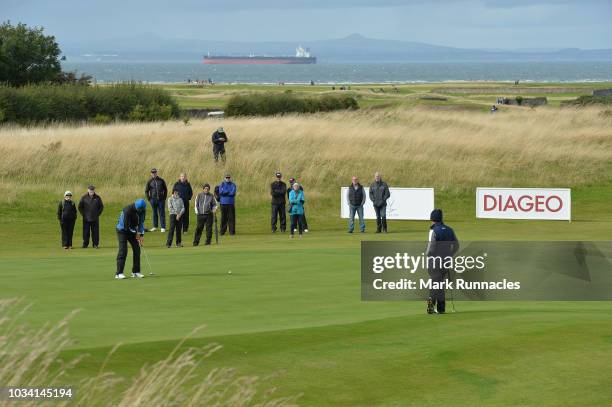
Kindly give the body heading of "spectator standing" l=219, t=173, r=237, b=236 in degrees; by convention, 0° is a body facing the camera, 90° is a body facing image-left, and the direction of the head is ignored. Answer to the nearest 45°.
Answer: approximately 0°

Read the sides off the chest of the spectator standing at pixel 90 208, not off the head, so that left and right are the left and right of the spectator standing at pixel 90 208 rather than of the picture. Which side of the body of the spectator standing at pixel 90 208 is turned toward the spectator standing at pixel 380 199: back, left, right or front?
left

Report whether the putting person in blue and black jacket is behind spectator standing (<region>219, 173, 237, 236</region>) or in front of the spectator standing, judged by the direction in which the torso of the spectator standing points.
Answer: in front

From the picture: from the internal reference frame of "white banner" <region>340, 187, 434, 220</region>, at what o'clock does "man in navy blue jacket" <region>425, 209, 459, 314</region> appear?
The man in navy blue jacket is roughly at 12 o'clock from the white banner.

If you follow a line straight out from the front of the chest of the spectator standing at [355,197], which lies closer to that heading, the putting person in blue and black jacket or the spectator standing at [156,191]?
the putting person in blue and black jacket

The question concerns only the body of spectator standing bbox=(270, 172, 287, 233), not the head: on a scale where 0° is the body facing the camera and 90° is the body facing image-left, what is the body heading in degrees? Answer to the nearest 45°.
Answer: approximately 0°

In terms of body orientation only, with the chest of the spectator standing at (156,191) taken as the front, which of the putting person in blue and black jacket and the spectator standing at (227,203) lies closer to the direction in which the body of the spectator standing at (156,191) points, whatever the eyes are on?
the putting person in blue and black jacket

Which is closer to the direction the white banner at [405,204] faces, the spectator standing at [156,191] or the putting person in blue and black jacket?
the putting person in blue and black jacket

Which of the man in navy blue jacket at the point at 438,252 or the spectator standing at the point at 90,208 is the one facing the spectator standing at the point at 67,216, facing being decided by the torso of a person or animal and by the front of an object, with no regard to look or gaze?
the man in navy blue jacket

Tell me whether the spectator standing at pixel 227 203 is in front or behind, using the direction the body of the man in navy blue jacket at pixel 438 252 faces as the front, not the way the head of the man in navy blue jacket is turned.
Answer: in front

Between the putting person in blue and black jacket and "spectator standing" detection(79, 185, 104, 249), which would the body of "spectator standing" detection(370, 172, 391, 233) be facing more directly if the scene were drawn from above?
the putting person in blue and black jacket
